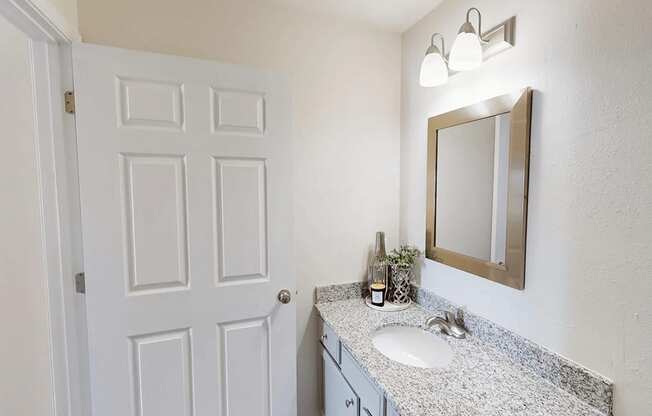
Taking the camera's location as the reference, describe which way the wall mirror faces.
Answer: facing the viewer and to the left of the viewer

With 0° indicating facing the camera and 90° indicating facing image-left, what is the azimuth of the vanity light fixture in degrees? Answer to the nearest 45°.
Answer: approximately 45°

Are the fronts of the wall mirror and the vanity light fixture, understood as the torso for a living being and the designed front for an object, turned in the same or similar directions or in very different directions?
same or similar directions

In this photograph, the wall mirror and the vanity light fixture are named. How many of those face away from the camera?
0
